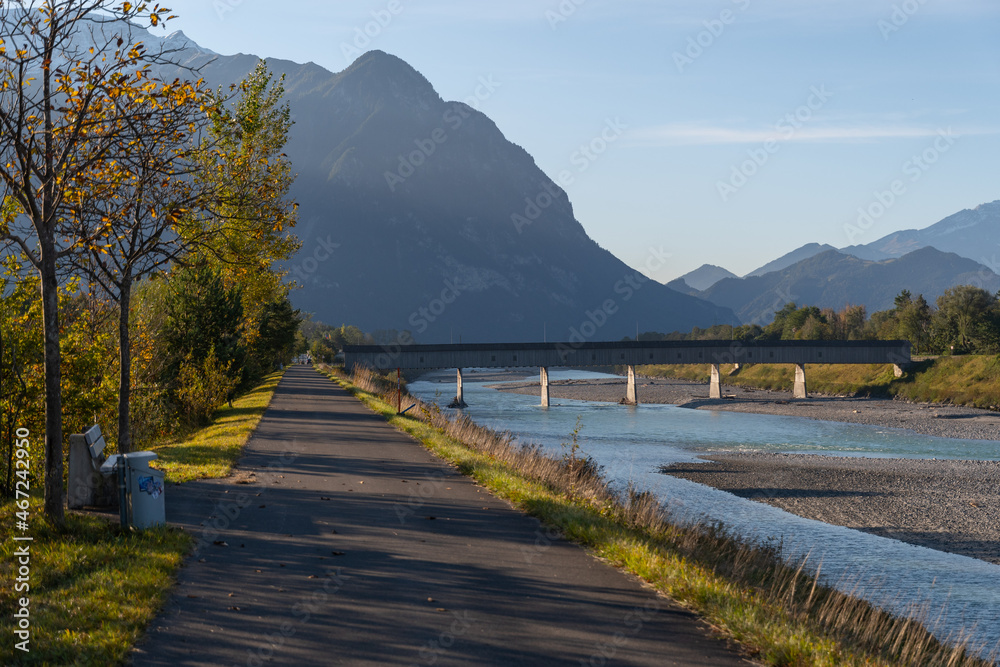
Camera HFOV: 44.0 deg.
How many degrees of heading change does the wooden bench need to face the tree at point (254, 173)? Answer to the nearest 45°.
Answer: approximately 90° to its left

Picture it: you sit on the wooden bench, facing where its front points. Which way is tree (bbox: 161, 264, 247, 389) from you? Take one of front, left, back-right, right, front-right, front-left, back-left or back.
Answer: left

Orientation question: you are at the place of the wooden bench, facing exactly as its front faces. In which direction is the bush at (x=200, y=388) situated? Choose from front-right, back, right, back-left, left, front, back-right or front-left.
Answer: left

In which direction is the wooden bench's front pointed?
to the viewer's right
